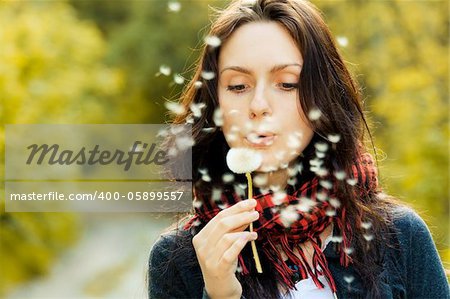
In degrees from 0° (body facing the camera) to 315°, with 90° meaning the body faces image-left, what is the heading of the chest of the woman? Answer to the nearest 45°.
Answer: approximately 0°
